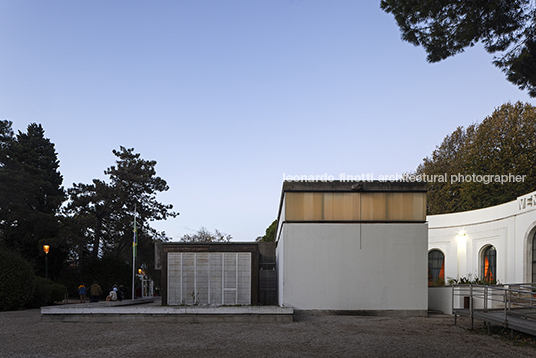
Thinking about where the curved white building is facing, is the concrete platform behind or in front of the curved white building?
in front

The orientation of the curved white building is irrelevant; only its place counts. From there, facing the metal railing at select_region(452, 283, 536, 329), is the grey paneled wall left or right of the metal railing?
right

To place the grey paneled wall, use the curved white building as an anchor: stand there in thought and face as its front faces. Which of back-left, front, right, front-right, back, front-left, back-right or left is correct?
front

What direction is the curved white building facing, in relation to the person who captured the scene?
facing the viewer and to the left of the viewer
